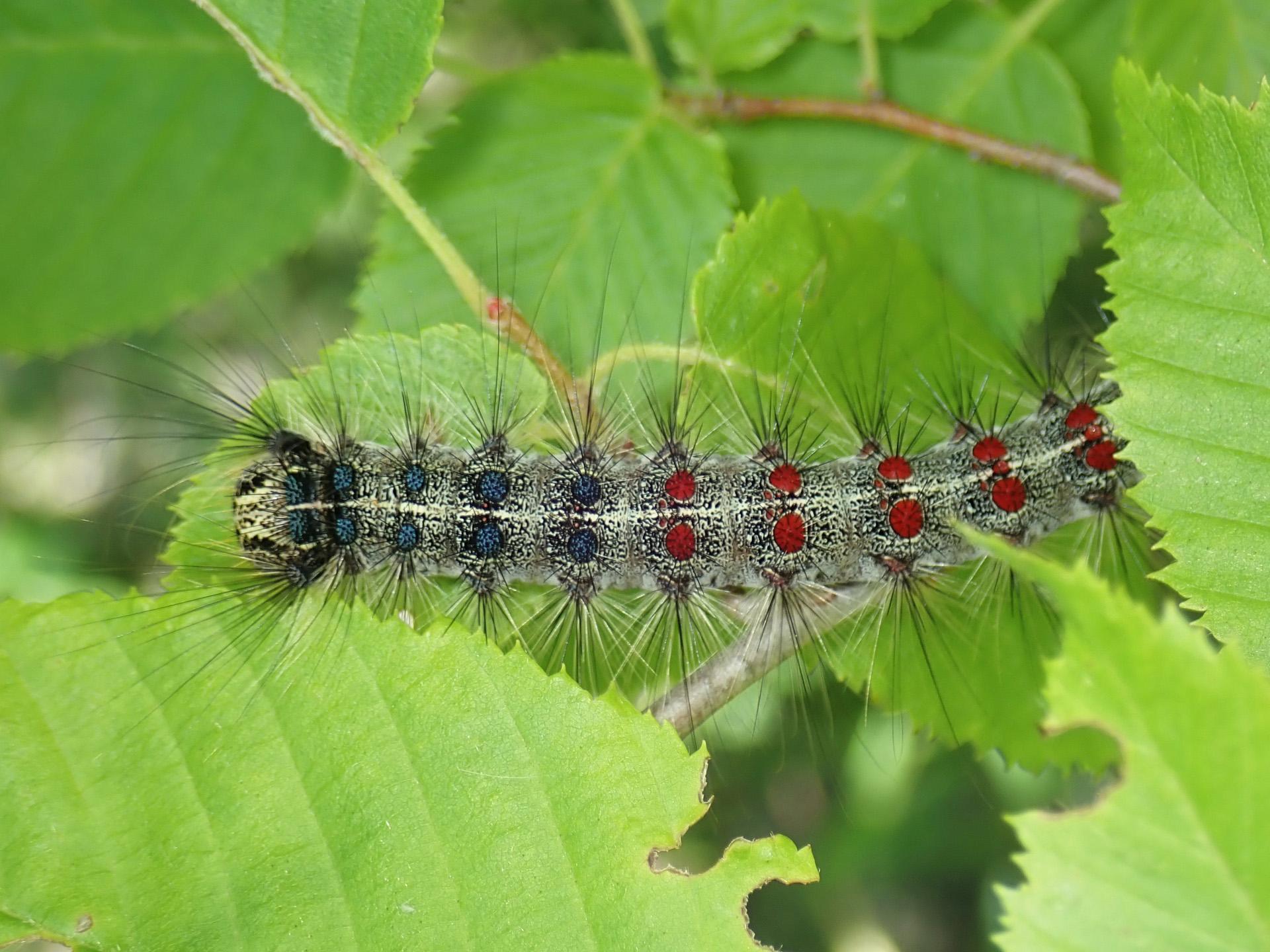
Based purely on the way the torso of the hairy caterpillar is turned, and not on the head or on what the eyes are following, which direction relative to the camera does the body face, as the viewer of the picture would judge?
to the viewer's left
